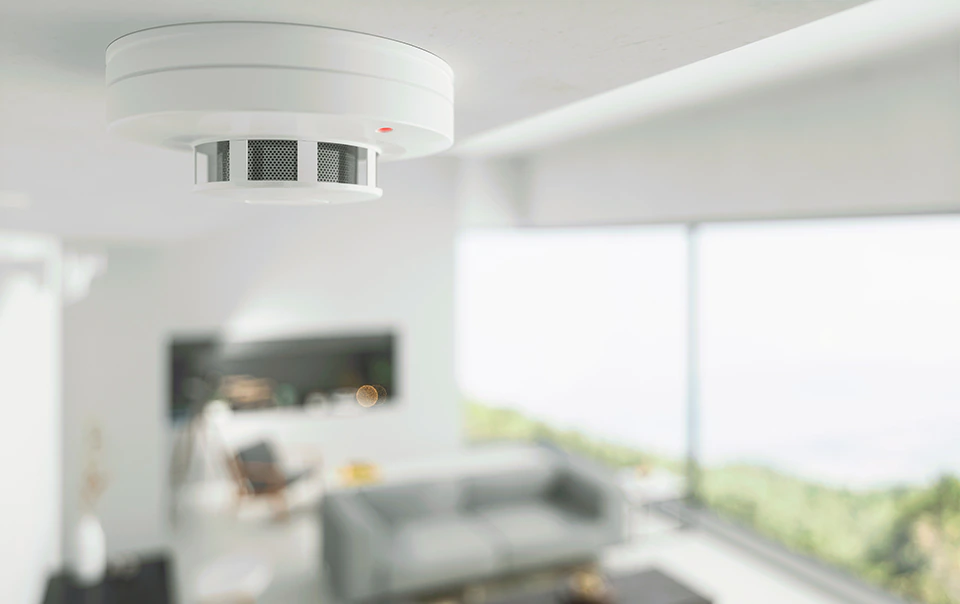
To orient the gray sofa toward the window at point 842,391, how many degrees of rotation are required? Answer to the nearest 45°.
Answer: approximately 45° to its left

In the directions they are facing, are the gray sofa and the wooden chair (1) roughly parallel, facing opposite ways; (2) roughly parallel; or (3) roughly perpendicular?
roughly perpendicular

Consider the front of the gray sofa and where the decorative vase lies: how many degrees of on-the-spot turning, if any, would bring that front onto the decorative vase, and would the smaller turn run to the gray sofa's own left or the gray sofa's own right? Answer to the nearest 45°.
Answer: approximately 90° to the gray sofa's own right

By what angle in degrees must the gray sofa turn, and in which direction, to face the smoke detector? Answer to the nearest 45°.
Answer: approximately 45° to its right

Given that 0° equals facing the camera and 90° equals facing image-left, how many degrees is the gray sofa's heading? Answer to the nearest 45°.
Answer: approximately 315°
